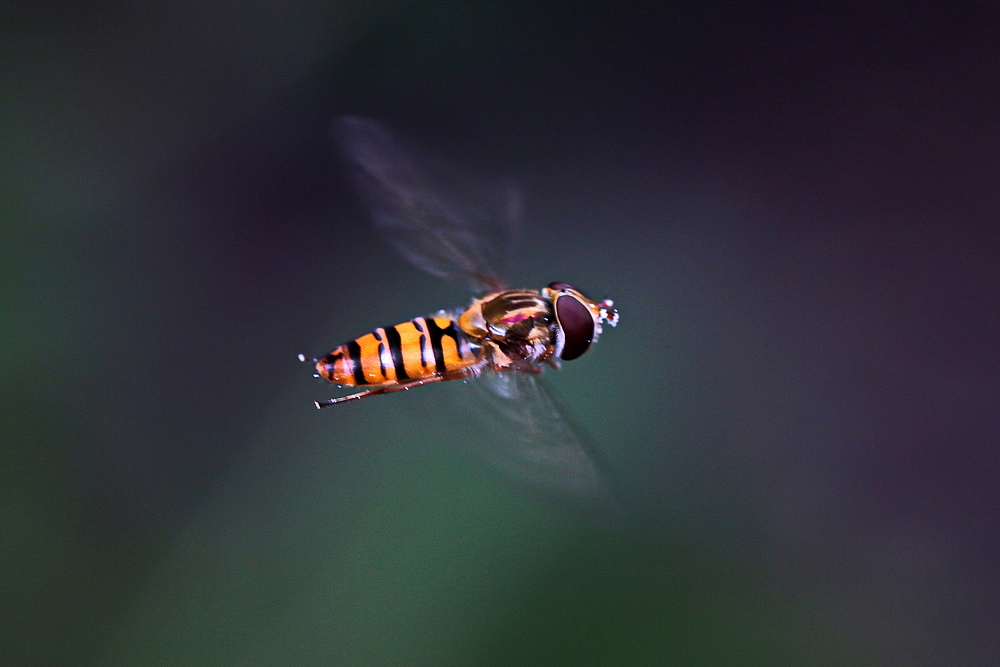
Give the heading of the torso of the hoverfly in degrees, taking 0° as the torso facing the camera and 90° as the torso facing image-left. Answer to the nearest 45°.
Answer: approximately 270°
